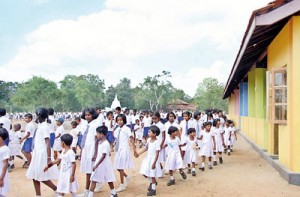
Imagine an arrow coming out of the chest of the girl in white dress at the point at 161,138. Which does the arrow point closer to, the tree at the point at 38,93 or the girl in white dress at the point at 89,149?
the girl in white dress

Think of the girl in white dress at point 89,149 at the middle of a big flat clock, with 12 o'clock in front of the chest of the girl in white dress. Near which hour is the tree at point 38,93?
The tree is roughly at 4 o'clock from the girl in white dress.

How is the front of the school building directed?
to the viewer's left

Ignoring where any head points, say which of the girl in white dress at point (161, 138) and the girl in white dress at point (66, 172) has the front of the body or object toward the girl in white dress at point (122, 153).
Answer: the girl in white dress at point (161, 138)

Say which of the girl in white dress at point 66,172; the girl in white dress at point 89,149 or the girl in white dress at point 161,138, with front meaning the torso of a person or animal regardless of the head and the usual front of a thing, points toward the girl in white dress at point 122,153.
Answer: the girl in white dress at point 161,138

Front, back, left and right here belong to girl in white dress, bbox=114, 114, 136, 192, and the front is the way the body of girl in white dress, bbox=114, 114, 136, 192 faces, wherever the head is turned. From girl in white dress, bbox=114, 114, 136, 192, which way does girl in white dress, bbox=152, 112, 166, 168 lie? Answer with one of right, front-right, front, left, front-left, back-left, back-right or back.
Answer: back

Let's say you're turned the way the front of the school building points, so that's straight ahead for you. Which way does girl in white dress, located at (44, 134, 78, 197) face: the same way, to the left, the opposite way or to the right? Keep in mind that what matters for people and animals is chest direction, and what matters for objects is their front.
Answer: to the left

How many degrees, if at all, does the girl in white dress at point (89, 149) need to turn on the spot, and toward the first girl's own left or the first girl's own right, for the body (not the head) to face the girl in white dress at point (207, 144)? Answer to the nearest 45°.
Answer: approximately 180°

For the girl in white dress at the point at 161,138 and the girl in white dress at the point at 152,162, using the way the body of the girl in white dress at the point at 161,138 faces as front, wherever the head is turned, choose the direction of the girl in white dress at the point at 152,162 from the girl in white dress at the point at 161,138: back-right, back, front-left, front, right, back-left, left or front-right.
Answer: front-left
